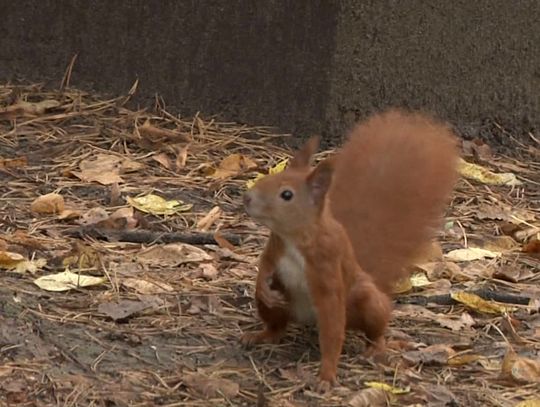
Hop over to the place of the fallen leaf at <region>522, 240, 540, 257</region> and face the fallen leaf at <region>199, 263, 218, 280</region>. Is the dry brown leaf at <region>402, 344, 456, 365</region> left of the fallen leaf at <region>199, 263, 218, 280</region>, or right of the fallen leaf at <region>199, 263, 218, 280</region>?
left

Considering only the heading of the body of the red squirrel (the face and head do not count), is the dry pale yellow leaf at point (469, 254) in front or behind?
behind

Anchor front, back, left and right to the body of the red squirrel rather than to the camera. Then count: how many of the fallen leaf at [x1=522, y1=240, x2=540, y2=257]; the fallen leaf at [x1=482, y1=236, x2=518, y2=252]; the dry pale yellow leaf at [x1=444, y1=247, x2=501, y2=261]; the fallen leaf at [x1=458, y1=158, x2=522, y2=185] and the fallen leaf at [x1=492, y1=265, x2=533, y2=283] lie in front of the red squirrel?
0

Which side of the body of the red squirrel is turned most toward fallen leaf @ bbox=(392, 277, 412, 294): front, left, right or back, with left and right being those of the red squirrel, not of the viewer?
back

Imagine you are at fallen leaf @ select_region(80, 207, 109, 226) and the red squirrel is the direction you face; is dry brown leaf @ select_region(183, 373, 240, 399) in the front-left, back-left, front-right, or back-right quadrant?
front-right

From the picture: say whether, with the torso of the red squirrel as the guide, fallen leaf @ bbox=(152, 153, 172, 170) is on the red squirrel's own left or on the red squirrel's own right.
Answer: on the red squirrel's own right

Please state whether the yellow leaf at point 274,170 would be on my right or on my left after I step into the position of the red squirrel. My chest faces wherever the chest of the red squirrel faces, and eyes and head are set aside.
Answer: on my right

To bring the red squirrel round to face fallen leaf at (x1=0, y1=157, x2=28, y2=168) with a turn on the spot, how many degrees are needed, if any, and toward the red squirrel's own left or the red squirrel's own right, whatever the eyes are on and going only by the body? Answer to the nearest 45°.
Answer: approximately 90° to the red squirrel's own right

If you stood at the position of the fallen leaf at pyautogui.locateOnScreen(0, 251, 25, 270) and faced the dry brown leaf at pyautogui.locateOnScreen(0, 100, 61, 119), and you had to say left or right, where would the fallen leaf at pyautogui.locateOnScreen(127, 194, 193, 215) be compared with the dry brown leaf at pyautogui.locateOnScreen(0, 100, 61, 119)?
right

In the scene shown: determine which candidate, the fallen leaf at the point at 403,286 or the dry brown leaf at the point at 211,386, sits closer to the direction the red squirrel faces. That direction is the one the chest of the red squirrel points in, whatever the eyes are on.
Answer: the dry brown leaf

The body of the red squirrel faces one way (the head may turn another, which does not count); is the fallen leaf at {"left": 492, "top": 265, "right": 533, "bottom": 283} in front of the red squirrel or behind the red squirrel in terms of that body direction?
behind

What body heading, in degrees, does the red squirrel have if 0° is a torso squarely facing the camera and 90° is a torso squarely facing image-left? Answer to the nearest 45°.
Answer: approximately 45°

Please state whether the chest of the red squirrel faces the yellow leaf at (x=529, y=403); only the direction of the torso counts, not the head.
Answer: no

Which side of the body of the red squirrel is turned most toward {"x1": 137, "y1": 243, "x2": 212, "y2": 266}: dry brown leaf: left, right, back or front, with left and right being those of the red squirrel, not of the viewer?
right

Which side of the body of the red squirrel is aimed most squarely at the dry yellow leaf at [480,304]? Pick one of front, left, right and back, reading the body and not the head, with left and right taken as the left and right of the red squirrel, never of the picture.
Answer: back
